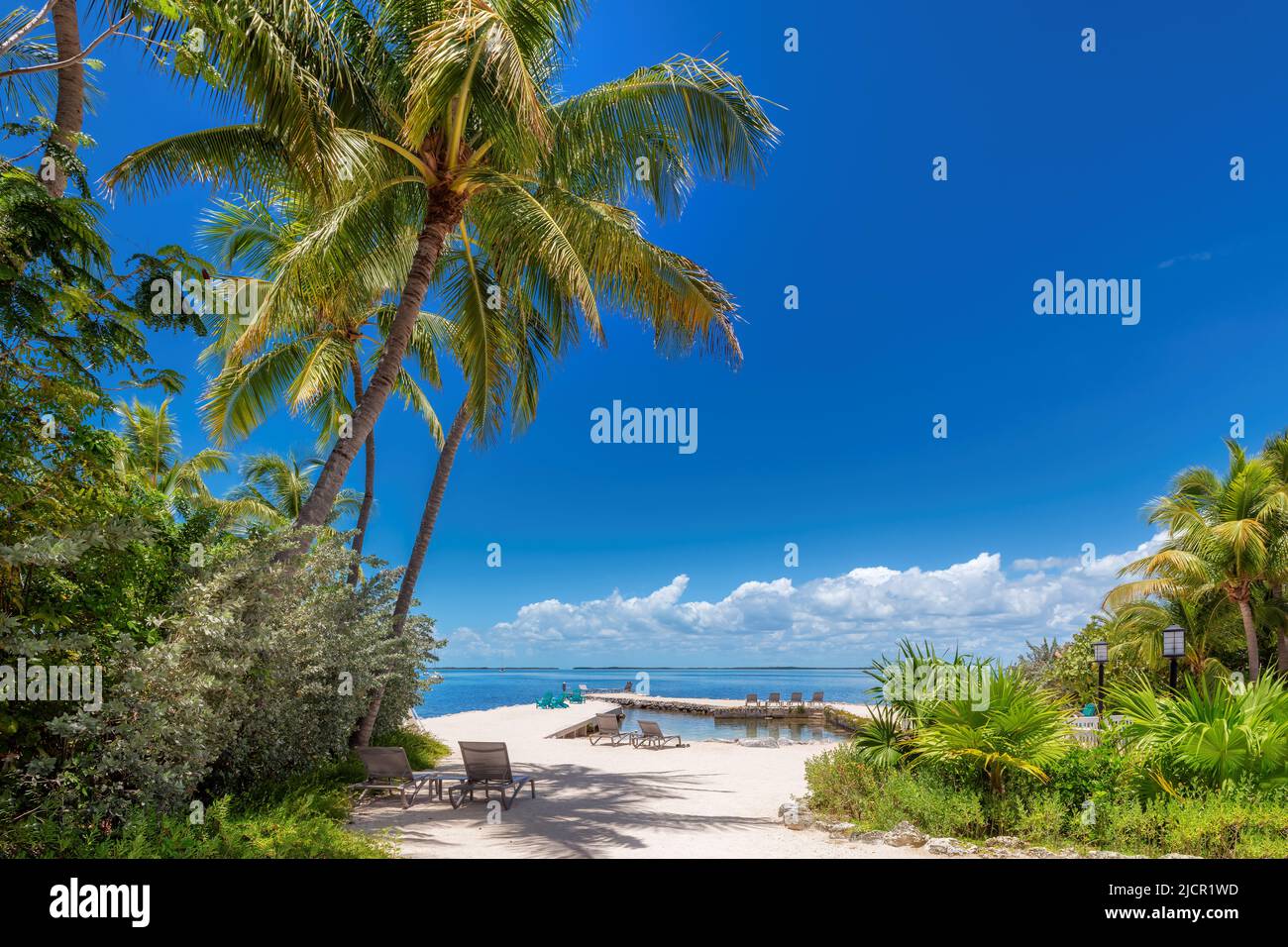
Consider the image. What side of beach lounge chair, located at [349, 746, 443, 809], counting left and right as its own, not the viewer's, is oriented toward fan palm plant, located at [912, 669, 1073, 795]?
right

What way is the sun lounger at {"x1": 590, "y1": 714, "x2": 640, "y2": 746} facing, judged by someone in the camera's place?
facing away from the viewer and to the right of the viewer

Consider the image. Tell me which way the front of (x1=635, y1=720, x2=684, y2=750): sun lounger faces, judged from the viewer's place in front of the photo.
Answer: facing away from the viewer and to the right of the viewer

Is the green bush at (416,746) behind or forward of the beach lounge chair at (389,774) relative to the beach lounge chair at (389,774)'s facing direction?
forward

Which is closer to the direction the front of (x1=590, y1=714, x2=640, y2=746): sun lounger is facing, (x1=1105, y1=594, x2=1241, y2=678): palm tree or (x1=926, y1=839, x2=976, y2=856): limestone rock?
the palm tree

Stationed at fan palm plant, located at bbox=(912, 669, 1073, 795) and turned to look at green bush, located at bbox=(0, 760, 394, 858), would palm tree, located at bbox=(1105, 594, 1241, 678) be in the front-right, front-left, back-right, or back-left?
back-right

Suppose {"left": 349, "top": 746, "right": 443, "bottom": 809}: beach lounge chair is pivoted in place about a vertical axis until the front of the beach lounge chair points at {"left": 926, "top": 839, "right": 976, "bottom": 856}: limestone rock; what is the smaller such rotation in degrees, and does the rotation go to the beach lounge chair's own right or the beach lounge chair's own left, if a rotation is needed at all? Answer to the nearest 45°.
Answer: approximately 90° to the beach lounge chair's own right

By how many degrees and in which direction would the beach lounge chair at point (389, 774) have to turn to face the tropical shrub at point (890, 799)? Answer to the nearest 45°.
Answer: approximately 90° to its right
